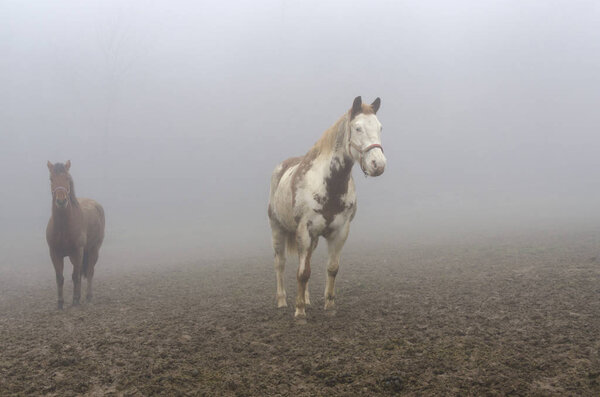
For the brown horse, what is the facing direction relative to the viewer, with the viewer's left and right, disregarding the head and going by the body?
facing the viewer and to the left of the viewer

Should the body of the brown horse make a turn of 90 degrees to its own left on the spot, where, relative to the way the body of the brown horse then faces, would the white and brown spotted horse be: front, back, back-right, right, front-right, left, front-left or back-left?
front
